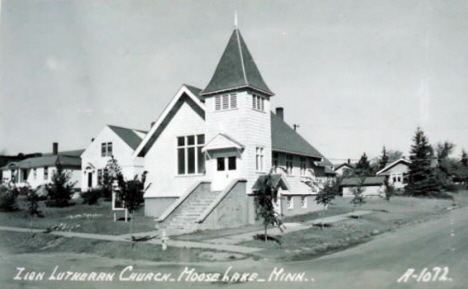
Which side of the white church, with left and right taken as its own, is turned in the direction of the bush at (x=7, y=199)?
right

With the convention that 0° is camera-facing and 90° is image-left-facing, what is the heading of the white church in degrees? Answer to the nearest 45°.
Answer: approximately 45°

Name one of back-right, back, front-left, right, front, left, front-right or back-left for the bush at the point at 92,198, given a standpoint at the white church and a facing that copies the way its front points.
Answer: right

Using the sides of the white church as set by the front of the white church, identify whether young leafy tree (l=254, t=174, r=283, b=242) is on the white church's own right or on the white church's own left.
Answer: on the white church's own left

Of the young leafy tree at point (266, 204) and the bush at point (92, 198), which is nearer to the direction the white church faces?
the young leafy tree
